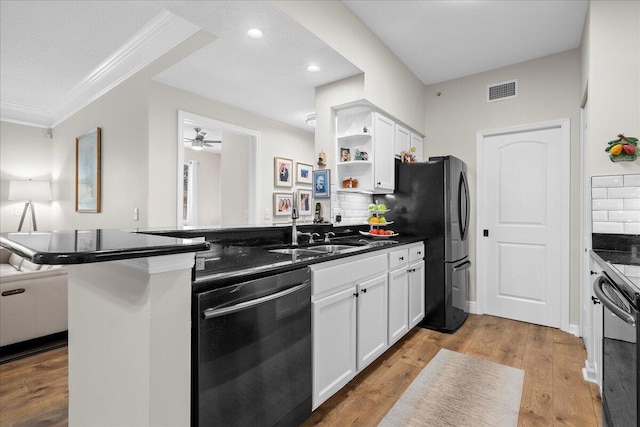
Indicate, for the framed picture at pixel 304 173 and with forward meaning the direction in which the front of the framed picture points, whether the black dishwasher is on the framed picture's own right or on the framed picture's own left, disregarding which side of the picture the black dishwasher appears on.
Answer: on the framed picture's own right

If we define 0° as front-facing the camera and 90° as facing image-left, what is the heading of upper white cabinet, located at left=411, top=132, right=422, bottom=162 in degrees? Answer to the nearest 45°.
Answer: approximately 315°

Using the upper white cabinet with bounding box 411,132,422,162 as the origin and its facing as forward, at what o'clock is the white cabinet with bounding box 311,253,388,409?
The white cabinet is roughly at 2 o'clock from the upper white cabinet.

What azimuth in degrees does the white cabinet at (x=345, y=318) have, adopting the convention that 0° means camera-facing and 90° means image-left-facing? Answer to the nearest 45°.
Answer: approximately 315°

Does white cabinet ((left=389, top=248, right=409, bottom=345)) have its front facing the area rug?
yes

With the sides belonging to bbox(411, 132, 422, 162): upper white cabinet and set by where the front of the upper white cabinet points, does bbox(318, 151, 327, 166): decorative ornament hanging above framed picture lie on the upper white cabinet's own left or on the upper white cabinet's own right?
on the upper white cabinet's own right

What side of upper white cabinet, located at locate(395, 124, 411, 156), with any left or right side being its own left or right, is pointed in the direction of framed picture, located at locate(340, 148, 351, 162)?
right

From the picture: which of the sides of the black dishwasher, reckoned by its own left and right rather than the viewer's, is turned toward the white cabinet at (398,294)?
left
